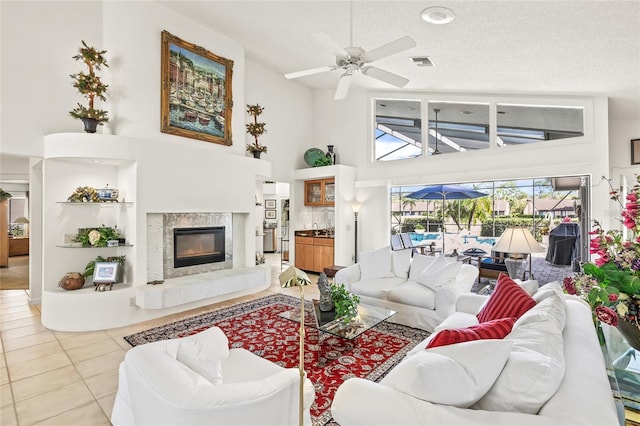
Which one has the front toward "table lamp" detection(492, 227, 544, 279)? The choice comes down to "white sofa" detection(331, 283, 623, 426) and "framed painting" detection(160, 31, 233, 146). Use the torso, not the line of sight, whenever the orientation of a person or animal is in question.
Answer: the framed painting

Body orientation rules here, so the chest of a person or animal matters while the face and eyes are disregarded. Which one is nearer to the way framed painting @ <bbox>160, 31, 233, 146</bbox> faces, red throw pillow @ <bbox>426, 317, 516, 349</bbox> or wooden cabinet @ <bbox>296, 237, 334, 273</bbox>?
the red throw pillow

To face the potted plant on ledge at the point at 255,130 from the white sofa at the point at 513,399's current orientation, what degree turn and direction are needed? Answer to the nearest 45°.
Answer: approximately 45° to its right

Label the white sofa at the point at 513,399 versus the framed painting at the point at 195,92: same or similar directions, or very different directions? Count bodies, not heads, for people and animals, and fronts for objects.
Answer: very different directions

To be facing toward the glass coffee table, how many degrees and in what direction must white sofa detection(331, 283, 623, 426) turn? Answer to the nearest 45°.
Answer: approximately 45° to its right

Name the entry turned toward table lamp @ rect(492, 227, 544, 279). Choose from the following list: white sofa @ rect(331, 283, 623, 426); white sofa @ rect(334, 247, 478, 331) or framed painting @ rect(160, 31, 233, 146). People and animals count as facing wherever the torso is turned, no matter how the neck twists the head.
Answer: the framed painting

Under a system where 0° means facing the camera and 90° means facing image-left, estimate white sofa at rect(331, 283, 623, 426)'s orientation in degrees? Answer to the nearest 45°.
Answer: approximately 90°

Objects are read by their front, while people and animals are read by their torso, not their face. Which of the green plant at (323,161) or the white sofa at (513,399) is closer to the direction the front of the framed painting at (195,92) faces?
the white sofa
